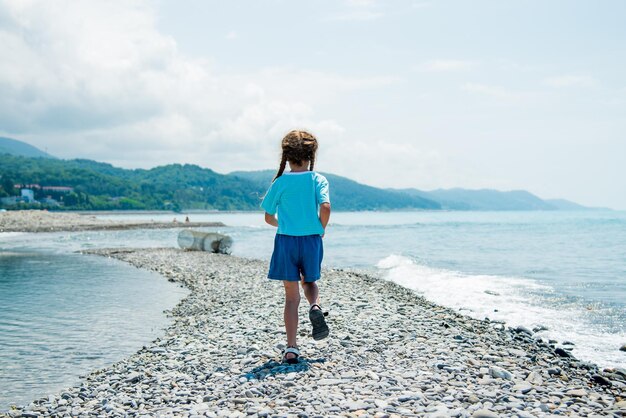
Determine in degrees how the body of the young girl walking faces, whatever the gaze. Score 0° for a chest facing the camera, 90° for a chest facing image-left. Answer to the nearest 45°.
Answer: approximately 180°

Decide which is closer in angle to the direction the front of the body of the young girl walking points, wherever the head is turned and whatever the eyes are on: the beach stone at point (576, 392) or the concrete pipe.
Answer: the concrete pipe

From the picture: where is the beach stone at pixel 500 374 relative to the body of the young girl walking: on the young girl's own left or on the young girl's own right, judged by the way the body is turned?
on the young girl's own right

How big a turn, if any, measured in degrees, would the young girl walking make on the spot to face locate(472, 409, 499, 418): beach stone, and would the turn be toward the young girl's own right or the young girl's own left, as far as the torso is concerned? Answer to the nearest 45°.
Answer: approximately 135° to the young girl's own right

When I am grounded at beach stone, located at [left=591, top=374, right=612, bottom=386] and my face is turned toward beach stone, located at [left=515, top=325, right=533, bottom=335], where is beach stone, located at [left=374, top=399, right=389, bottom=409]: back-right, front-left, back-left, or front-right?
back-left

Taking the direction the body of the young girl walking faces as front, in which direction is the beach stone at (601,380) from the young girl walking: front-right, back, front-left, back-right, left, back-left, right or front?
right

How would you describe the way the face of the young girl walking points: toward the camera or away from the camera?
away from the camera

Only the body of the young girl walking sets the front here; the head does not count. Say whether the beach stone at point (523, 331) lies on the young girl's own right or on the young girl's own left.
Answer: on the young girl's own right

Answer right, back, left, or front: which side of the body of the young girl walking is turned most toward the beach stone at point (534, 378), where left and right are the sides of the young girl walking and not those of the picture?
right

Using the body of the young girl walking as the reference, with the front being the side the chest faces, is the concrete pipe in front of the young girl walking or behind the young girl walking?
in front

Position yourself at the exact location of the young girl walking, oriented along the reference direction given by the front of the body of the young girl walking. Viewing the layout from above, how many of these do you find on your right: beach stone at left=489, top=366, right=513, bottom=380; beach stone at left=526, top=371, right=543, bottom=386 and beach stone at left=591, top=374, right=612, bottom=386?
3
